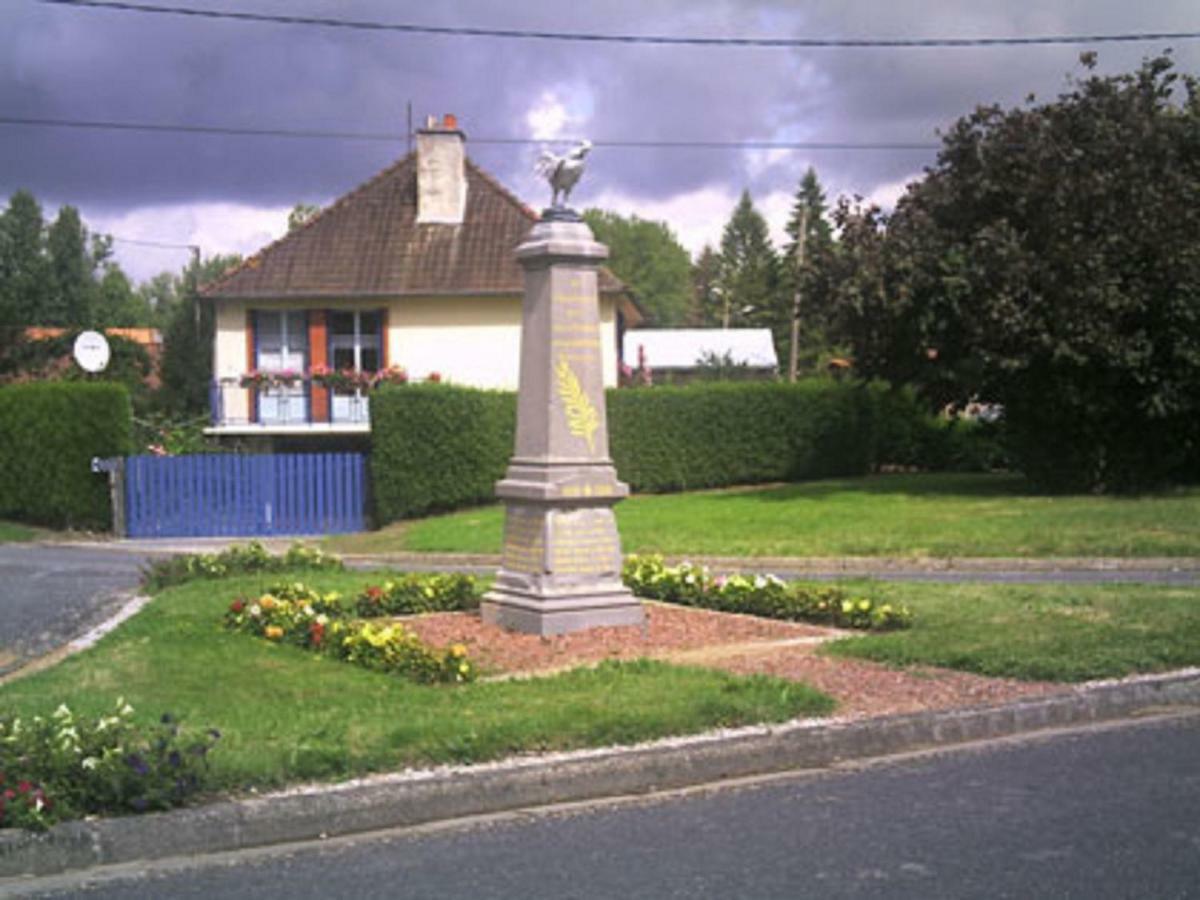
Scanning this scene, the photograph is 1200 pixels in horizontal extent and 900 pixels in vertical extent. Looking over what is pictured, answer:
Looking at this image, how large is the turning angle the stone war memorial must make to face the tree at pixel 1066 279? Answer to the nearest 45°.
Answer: approximately 90° to its left

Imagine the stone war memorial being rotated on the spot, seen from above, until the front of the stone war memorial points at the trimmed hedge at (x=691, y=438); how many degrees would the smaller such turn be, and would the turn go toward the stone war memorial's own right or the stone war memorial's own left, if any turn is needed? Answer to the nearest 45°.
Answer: approximately 135° to the stone war memorial's own left

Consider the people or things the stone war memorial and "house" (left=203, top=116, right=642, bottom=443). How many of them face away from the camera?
0

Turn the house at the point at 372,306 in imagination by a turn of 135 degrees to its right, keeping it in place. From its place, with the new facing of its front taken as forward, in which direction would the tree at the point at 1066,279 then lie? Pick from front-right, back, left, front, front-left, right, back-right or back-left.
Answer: back

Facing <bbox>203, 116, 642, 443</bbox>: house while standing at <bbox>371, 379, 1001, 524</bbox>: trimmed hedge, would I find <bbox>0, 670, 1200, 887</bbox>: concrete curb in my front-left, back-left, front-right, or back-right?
back-left

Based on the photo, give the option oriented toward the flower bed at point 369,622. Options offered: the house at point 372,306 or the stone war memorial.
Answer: the house

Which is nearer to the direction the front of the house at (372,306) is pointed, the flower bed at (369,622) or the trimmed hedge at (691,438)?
the flower bed

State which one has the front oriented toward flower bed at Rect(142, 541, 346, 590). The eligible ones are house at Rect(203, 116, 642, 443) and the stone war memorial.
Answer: the house

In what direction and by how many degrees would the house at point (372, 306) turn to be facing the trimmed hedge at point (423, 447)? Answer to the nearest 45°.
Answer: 0° — it already faces it

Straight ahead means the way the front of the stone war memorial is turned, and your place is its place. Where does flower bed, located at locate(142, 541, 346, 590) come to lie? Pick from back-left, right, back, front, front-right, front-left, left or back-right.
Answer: back

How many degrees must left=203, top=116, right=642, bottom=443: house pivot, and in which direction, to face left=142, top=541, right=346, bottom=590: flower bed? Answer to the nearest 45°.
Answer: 0° — it already faces it

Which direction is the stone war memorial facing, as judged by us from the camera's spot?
facing the viewer and to the right of the viewer

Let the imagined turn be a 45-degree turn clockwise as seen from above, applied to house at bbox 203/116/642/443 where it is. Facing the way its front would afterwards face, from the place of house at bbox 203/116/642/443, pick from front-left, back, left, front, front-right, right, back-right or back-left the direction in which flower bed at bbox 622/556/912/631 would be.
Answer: front-left
